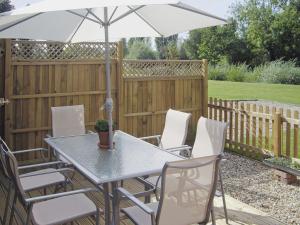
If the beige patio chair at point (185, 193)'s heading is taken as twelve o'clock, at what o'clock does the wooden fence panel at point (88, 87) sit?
The wooden fence panel is roughly at 1 o'clock from the beige patio chair.

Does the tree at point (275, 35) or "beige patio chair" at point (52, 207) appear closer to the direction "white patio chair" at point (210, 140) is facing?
the beige patio chair

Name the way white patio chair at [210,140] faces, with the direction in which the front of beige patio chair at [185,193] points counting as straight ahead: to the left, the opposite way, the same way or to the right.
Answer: to the left

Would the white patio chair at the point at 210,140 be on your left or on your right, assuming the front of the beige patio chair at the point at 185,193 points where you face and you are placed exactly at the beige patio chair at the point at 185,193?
on your right

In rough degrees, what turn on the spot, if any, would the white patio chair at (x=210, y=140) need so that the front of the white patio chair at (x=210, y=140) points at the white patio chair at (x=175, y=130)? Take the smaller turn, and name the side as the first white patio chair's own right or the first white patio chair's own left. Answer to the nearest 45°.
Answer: approximately 90° to the first white patio chair's own right

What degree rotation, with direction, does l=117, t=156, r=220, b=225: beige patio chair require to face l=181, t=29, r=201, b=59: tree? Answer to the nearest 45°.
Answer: approximately 45° to its right

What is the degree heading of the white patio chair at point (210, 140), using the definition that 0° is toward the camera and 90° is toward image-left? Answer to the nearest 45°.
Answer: approximately 45°

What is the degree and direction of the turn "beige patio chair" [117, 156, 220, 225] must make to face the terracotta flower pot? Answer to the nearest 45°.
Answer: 0° — it already faces it

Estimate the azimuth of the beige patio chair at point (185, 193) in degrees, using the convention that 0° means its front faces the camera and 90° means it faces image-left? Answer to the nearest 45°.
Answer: approximately 135°
